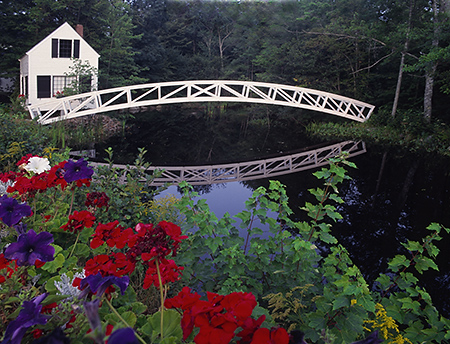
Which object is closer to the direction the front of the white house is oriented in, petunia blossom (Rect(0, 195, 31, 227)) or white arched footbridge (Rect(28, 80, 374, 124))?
the petunia blossom

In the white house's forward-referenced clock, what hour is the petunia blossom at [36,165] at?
The petunia blossom is roughly at 12 o'clock from the white house.

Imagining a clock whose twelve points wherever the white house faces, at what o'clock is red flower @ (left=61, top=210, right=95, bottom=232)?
The red flower is roughly at 12 o'clock from the white house.

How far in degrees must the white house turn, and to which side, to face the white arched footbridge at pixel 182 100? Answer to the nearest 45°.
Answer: approximately 45° to its left

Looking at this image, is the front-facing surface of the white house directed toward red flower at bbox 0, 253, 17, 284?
yes

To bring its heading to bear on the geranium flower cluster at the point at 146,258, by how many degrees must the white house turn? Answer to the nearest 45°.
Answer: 0° — it already faces it

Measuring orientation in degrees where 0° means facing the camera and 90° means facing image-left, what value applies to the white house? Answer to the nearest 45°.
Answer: approximately 0°

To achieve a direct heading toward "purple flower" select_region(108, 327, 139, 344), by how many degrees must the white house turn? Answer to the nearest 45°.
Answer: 0° — it already faces it

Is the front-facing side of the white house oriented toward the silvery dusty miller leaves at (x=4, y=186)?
yes
